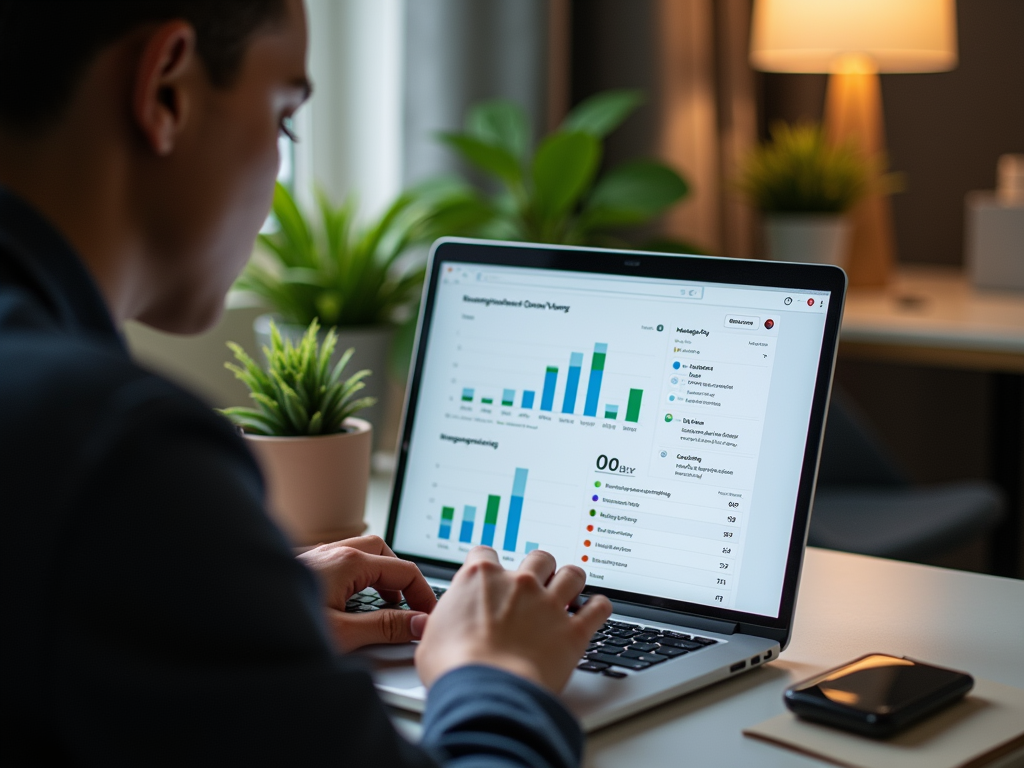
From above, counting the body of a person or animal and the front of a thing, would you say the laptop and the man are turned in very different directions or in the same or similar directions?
very different directions

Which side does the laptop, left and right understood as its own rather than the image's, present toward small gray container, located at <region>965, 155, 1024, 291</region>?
back

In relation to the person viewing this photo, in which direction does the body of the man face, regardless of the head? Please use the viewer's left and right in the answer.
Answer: facing away from the viewer and to the right of the viewer

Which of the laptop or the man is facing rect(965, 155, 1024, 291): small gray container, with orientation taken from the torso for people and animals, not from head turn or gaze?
the man

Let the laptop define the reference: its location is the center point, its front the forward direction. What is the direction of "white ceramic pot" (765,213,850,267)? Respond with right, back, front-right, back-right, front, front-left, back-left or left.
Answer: back-right

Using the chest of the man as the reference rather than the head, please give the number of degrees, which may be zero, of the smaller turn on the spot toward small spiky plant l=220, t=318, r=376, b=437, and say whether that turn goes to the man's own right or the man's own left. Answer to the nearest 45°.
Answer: approximately 45° to the man's own left

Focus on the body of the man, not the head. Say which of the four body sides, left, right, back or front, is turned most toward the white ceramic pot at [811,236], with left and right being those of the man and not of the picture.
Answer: front

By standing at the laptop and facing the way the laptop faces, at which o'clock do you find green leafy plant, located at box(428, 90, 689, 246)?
The green leafy plant is roughly at 4 o'clock from the laptop.

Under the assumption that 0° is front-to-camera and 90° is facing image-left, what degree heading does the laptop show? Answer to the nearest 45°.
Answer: approximately 45°

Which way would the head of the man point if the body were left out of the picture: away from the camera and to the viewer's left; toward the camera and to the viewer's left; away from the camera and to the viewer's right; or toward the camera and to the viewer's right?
away from the camera and to the viewer's right
